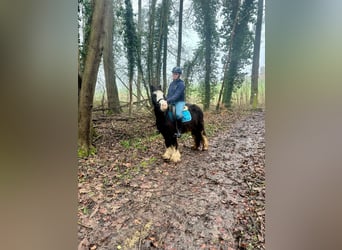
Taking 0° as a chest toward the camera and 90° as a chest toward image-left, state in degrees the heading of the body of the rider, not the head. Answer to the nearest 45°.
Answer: approximately 45°

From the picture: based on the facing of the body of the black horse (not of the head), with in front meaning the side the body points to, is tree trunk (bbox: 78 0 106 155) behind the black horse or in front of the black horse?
in front
